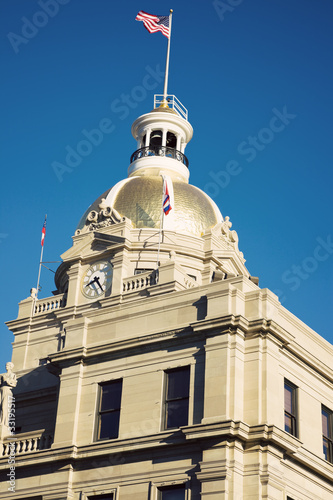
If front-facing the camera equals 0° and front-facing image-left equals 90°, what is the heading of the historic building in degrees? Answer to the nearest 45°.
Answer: approximately 45°
